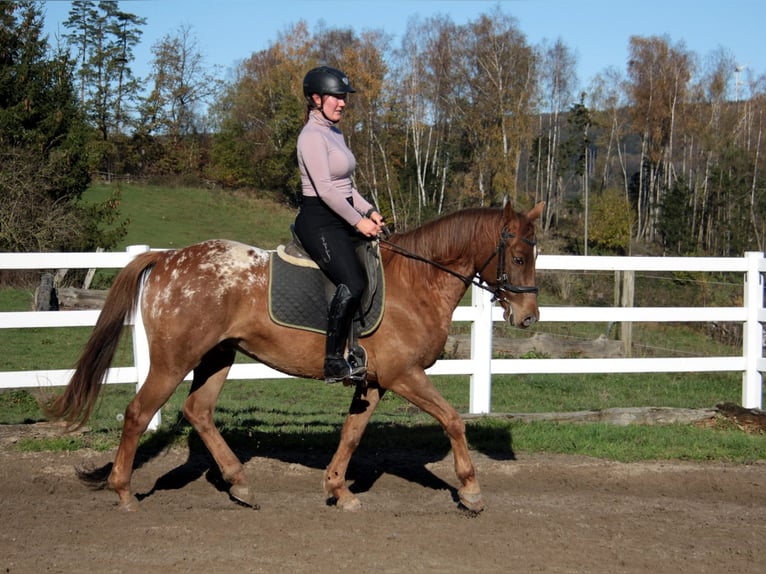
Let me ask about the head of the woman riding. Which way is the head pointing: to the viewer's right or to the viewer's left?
to the viewer's right

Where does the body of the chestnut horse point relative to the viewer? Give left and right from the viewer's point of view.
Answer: facing to the right of the viewer

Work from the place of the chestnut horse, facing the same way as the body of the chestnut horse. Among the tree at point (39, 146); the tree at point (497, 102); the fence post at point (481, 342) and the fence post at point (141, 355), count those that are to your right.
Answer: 0

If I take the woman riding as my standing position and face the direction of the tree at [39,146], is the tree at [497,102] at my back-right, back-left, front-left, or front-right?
front-right

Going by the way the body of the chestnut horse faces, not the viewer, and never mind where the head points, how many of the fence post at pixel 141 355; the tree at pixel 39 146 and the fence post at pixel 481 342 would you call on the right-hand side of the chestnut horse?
0

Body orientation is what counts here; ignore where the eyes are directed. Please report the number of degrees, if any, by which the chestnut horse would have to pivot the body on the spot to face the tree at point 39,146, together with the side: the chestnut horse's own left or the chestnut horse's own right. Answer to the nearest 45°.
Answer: approximately 90° to the chestnut horse's own left

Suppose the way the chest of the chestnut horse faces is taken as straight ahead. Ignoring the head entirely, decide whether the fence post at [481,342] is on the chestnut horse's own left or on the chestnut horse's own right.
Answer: on the chestnut horse's own left

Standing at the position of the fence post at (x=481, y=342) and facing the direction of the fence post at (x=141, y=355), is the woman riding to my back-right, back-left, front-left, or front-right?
front-left

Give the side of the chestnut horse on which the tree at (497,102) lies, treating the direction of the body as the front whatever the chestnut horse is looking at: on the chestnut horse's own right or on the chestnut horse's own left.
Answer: on the chestnut horse's own left

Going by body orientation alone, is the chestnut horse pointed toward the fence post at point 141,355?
no

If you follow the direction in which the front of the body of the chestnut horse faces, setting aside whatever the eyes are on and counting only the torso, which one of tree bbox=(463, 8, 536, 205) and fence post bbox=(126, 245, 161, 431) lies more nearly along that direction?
the tree
